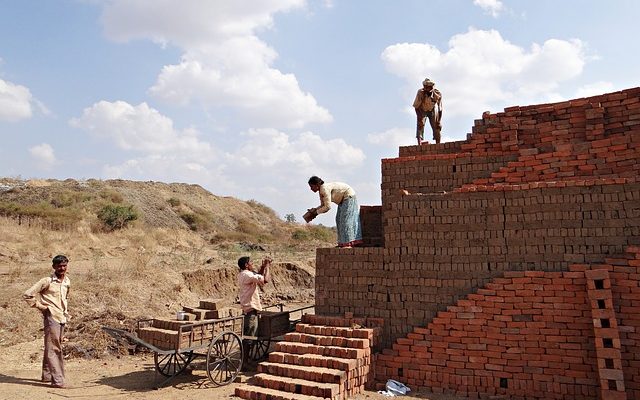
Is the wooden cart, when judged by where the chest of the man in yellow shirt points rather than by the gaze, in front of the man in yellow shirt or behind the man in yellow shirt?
in front

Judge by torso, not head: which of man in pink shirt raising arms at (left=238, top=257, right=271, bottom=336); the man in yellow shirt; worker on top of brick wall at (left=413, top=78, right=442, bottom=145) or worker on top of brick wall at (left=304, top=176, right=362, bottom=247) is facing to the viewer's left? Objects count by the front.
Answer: worker on top of brick wall at (left=304, top=176, right=362, bottom=247)

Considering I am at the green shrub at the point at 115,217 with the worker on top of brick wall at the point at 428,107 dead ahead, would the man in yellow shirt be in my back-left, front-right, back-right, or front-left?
front-right

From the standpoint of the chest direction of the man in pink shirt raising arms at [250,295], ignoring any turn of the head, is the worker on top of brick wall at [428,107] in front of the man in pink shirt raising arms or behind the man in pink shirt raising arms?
in front

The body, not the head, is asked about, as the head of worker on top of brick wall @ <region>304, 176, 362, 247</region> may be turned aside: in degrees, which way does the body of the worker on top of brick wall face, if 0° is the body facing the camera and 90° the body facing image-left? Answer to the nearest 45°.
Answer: approximately 90°

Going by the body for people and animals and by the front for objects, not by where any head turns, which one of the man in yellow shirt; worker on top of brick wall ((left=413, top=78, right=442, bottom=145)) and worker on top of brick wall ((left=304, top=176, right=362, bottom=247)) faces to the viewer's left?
worker on top of brick wall ((left=304, top=176, right=362, bottom=247))

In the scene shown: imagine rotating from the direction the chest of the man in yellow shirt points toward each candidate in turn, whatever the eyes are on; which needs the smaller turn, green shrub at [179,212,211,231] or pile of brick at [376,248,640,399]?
the pile of brick

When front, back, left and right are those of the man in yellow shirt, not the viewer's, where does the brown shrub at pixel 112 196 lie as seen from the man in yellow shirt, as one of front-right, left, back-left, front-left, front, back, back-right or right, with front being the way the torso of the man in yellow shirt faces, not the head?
back-left

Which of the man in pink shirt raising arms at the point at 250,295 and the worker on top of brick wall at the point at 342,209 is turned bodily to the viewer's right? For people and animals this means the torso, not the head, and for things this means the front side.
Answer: the man in pink shirt raising arms

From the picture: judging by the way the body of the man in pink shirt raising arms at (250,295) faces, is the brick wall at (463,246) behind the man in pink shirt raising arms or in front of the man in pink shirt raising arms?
in front

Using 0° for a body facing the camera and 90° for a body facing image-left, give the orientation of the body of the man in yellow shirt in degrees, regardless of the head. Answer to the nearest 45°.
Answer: approximately 315°

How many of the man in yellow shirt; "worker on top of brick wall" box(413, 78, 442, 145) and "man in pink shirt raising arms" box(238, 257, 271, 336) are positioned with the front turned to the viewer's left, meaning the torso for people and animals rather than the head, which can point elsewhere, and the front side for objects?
0

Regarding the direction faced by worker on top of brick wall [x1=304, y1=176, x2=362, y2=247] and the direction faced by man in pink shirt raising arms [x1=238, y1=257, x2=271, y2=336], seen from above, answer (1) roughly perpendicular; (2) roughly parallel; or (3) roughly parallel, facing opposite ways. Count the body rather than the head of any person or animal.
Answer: roughly parallel, facing opposite ways

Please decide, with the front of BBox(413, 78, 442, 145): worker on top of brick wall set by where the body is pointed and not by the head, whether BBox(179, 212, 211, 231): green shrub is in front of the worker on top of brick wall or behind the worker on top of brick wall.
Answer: behind

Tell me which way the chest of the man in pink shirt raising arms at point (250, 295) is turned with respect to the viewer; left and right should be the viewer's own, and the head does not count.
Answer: facing to the right of the viewer

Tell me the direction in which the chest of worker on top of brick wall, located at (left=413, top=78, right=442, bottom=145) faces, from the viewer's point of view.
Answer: toward the camera

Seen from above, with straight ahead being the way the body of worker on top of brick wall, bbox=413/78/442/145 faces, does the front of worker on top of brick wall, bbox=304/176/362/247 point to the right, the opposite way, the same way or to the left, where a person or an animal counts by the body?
to the right
